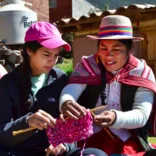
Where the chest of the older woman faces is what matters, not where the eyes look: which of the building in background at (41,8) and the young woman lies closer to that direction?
the young woman

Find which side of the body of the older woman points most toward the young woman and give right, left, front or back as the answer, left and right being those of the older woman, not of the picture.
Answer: right

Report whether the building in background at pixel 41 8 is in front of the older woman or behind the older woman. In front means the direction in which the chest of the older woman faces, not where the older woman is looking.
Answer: behind

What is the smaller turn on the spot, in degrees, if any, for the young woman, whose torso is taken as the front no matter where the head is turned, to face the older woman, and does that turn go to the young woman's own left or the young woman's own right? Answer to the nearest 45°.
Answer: approximately 45° to the young woman's own left

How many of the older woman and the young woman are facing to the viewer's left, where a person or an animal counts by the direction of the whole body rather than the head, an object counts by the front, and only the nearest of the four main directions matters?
0

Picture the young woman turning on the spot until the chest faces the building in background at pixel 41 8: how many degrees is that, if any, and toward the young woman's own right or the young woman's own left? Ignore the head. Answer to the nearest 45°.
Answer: approximately 135° to the young woman's own left

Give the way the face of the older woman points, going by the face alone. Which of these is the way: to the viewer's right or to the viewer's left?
to the viewer's left

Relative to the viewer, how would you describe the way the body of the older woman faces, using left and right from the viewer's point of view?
facing the viewer

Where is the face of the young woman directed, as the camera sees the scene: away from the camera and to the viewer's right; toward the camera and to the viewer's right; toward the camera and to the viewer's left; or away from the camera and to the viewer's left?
toward the camera and to the viewer's right

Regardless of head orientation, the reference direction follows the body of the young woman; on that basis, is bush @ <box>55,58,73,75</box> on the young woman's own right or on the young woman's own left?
on the young woman's own left

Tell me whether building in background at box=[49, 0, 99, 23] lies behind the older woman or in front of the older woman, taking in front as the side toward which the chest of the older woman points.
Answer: behind

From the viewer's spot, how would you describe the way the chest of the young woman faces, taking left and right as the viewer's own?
facing the viewer and to the right of the viewer
